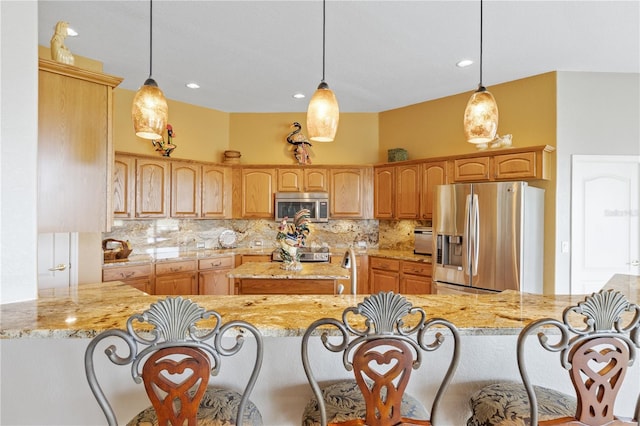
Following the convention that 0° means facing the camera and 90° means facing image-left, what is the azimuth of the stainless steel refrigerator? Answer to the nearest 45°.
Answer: approximately 45°

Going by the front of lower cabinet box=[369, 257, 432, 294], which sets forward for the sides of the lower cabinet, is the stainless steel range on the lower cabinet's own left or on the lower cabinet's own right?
on the lower cabinet's own right

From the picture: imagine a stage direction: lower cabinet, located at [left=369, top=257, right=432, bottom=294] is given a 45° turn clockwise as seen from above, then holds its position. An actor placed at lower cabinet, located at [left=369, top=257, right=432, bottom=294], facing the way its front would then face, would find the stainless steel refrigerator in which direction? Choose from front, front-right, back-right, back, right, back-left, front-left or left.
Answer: back-left

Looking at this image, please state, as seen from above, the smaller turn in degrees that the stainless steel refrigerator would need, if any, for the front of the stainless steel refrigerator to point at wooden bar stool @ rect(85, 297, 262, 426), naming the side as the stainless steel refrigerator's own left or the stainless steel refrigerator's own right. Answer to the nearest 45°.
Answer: approximately 45° to the stainless steel refrigerator's own left

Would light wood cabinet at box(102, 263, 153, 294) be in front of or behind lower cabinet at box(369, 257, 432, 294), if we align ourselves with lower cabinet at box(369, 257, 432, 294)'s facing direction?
in front

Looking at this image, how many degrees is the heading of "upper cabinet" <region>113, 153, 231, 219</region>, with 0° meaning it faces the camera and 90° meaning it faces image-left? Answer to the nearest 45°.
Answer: approximately 315°

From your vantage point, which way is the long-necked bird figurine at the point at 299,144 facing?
to the viewer's left

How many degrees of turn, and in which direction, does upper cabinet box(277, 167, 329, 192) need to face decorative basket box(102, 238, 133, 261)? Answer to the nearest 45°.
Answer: approximately 45° to its right

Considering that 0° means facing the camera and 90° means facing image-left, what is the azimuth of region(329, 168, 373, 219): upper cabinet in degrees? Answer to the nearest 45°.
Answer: approximately 0°

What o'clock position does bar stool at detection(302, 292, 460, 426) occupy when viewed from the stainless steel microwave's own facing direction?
The bar stool is roughly at 12 o'clock from the stainless steel microwave.
